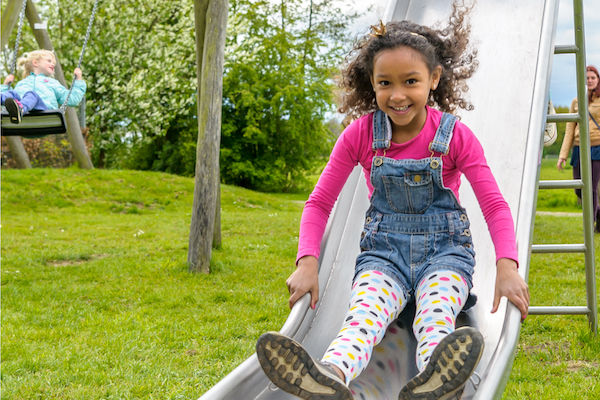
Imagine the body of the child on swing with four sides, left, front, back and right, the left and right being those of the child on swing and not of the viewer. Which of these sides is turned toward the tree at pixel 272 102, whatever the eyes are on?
back

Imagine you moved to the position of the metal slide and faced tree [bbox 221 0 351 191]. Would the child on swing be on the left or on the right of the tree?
left

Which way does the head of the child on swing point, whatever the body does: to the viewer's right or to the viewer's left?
to the viewer's right

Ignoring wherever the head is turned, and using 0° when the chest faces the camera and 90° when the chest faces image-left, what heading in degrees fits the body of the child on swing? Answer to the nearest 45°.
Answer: approximately 45°

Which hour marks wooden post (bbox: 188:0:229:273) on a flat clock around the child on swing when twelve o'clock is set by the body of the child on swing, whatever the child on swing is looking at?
The wooden post is roughly at 8 o'clock from the child on swing.

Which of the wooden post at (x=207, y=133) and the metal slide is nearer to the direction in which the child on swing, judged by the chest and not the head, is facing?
the metal slide

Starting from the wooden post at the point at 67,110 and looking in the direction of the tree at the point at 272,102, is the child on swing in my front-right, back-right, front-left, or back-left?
back-right

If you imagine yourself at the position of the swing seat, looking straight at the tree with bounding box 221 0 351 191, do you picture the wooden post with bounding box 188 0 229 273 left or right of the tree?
right
